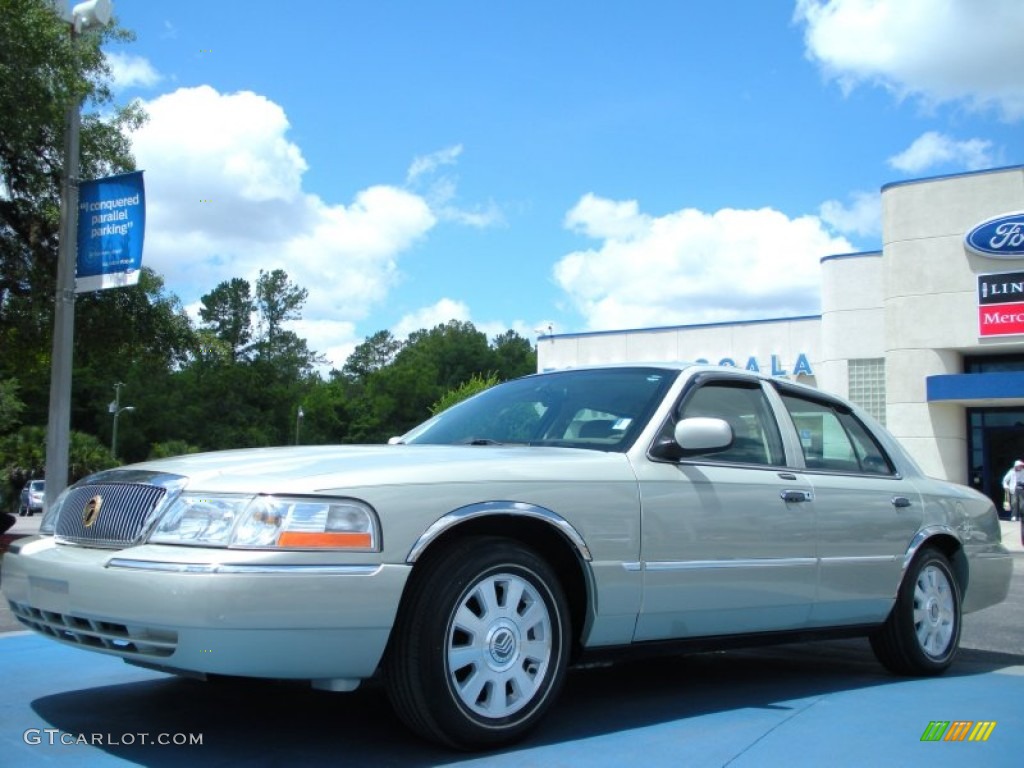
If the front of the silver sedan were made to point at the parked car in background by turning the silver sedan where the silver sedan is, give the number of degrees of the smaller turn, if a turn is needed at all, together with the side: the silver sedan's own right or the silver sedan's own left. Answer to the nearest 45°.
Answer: approximately 90° to the silver sedan's own right

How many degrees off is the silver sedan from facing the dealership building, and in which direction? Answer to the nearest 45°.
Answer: approximately 180°

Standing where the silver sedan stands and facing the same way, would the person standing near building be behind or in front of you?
behind

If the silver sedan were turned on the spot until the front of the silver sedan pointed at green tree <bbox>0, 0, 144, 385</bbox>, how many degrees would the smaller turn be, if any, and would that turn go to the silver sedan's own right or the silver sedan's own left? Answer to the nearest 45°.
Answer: approximately 90° to the silver sedan's own right

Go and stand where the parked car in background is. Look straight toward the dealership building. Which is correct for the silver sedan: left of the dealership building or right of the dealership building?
right

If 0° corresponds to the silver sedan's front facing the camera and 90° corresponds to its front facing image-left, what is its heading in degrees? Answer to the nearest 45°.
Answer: approximately 45°

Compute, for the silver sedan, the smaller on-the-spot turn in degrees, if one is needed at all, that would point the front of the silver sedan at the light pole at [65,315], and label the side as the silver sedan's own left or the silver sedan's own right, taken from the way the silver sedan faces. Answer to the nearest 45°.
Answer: approximately 90° to the silver sedan's own right

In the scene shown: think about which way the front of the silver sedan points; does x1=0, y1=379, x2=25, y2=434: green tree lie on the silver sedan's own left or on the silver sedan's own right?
on the silver sedan's own right
